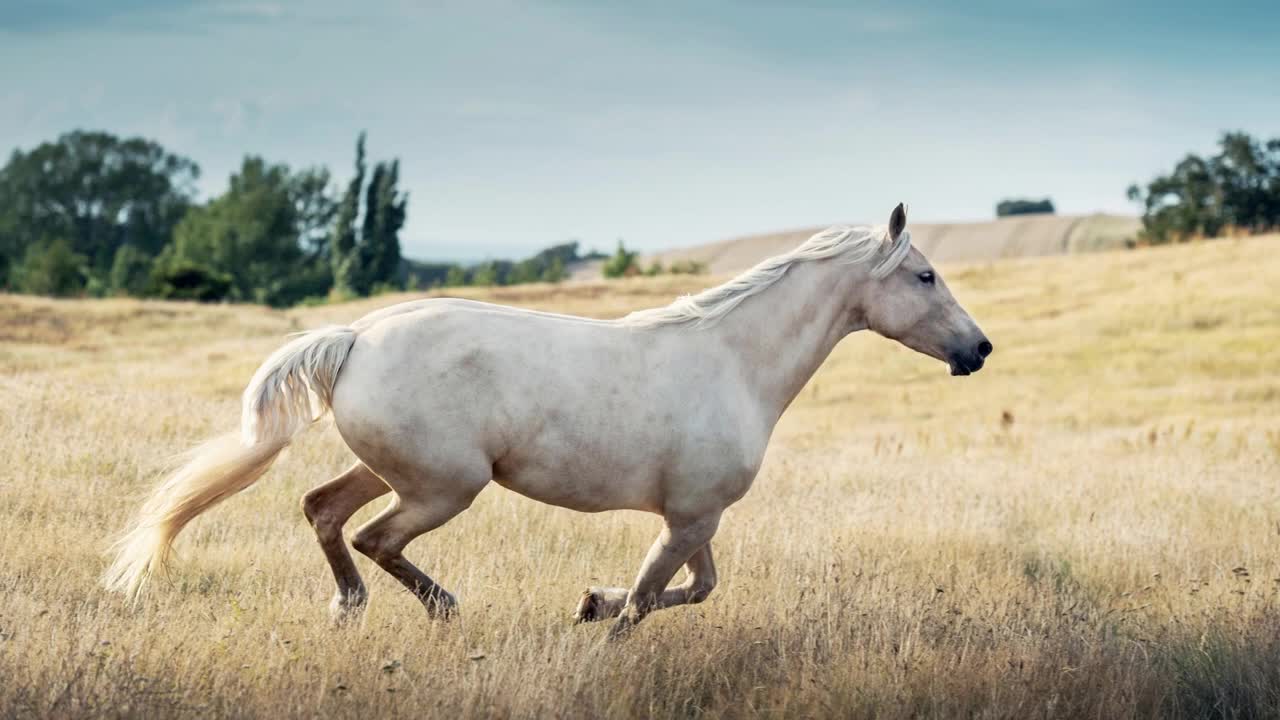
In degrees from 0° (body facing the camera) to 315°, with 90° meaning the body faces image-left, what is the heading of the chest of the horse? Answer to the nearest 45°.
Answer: approximately 270°
